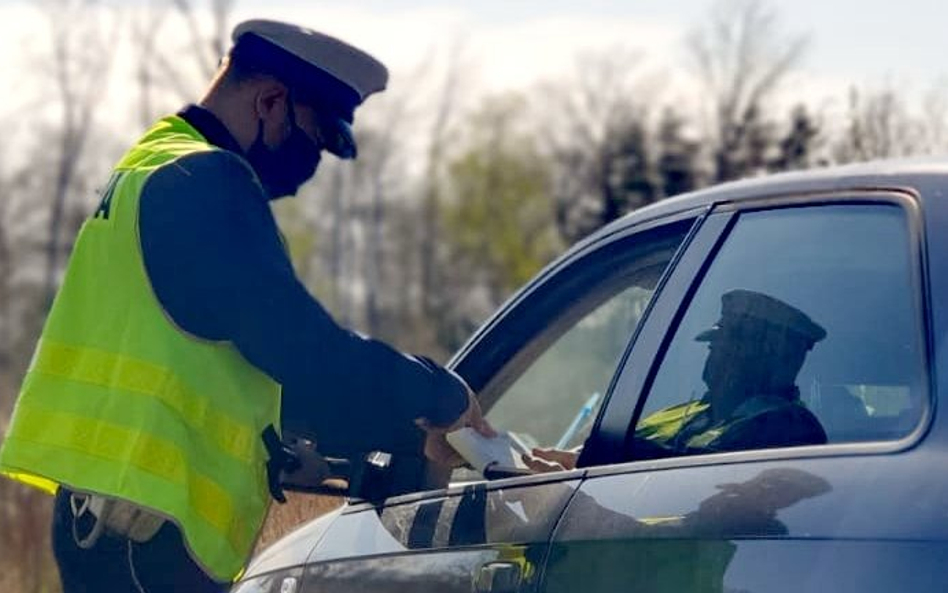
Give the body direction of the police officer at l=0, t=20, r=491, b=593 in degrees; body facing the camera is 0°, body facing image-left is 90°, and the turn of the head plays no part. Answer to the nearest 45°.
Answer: approximately 270°

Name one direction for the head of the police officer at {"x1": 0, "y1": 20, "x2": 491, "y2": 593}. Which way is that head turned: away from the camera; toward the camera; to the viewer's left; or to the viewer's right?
to the viewer's right

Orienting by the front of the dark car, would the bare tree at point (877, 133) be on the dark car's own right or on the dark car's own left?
on the dark car's own right

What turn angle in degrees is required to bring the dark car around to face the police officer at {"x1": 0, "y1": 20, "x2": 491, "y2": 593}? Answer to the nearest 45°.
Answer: approximately 45° to its left
